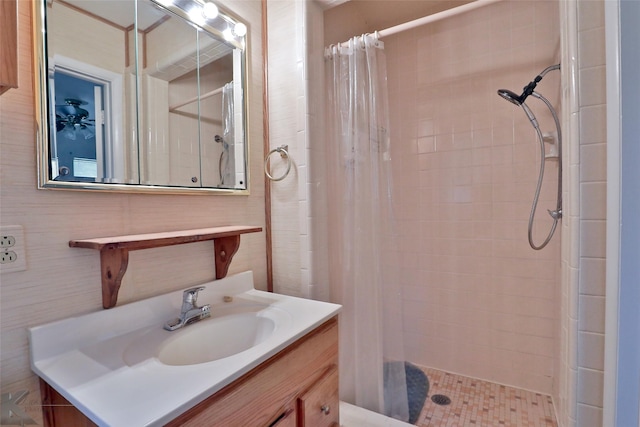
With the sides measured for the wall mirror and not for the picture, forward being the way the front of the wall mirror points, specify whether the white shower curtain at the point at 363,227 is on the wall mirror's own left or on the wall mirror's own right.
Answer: on the wall mirror's own left

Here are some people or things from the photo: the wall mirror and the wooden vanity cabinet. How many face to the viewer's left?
0

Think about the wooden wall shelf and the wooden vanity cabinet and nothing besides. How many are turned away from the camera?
0

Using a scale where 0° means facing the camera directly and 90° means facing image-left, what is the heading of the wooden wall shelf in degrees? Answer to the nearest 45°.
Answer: approximately 315°

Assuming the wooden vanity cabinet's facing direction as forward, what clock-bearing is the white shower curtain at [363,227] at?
The white shower curtain is roughly at 9 o'clock from the wooden vanity cabinet.
